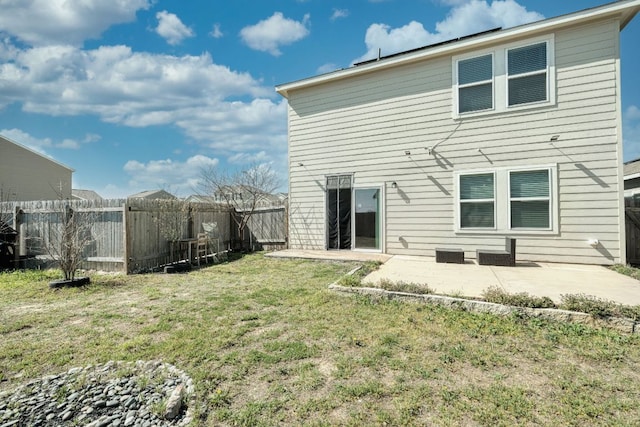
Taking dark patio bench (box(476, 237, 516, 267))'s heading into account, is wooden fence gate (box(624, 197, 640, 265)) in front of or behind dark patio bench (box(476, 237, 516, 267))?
behind

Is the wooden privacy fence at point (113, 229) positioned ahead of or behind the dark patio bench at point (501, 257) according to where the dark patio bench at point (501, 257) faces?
ahead

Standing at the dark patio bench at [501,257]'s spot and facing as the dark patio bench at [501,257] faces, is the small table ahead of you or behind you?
ahead

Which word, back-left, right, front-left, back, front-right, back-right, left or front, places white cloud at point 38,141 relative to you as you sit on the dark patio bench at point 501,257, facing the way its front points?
front

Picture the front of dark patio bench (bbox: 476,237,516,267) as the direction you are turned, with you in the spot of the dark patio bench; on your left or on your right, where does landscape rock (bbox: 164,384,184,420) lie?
on your left

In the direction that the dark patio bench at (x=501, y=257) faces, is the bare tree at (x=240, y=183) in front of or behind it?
in front

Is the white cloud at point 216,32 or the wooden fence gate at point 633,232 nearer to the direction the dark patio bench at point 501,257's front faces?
the white cloud

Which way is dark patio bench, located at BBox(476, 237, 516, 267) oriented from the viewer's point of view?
to the viewer's left

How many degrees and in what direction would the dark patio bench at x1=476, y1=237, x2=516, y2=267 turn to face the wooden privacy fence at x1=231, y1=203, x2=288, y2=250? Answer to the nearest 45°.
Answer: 0° — it already faces it

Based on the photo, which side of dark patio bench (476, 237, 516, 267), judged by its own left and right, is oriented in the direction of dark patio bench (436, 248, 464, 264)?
front

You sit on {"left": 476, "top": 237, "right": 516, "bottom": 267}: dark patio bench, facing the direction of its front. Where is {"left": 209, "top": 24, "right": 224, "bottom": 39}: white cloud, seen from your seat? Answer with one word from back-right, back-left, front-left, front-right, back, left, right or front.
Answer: front
